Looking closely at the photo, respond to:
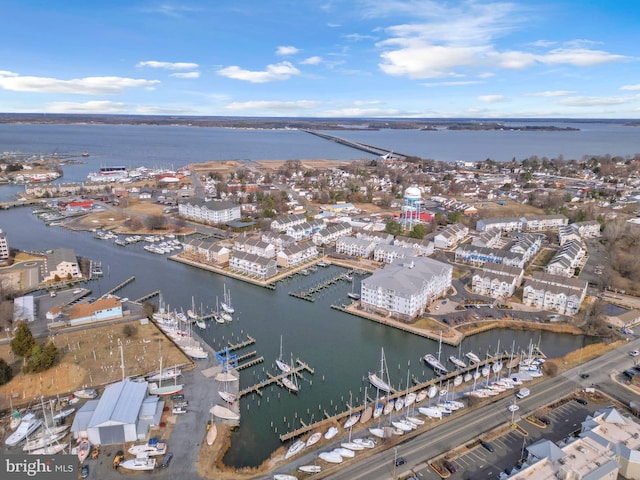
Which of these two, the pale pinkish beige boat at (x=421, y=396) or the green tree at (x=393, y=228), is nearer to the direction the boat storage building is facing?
the pale pinkish beige boat

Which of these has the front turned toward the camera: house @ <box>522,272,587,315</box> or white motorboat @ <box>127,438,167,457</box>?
the house

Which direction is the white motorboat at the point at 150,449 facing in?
to the viewer's left

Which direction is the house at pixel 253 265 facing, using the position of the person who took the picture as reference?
facing the viewer and to the left of the viewer

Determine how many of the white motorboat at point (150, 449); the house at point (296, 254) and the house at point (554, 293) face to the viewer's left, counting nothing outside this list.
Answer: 1

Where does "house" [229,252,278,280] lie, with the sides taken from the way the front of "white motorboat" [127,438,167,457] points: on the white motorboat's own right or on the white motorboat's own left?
on the white motorboat's own right

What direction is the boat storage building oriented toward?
toward the camera

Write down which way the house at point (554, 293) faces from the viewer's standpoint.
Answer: facing the viewer

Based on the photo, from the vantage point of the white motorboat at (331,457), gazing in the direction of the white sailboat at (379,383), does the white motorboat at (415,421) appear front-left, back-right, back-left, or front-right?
front-right

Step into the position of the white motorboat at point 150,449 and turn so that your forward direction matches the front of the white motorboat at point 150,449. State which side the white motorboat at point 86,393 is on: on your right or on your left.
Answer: on your right

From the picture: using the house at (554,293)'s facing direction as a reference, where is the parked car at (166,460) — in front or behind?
in front

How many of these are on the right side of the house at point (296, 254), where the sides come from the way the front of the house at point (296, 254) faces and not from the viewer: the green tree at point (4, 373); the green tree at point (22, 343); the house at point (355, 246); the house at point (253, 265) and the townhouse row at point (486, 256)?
3
